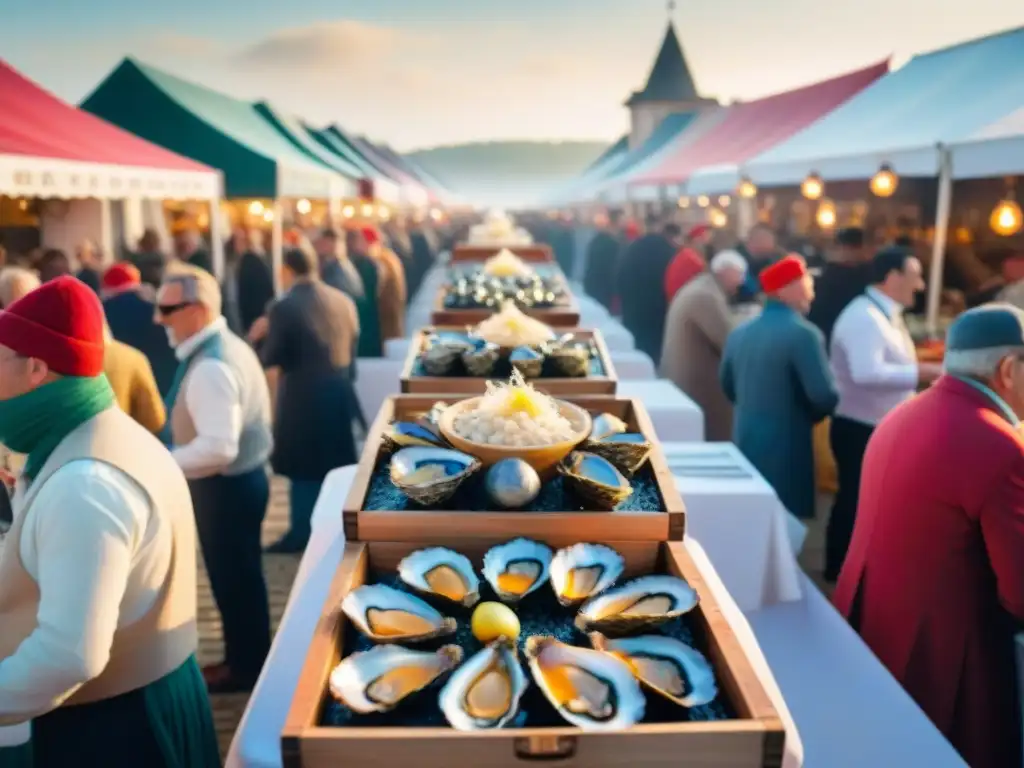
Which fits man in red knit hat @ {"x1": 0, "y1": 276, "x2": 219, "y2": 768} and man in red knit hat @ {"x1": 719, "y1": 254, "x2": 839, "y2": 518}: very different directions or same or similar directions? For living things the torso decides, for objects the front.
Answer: very different directions

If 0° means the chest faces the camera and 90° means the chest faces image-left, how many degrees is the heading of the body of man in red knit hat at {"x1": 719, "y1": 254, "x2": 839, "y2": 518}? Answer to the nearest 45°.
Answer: approximately 225°

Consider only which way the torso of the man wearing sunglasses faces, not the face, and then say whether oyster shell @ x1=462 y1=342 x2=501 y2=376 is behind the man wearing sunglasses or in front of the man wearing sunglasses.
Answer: behind

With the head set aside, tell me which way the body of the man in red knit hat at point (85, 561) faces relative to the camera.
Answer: to the viewer's left

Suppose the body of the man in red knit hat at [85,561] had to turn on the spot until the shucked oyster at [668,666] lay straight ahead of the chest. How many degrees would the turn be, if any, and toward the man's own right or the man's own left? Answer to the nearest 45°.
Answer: approximately 135° to the man's own left

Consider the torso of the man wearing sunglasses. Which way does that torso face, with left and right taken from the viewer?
facing to the left of the viewer

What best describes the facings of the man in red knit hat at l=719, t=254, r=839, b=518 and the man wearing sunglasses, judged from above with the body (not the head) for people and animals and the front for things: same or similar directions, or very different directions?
very different directions
